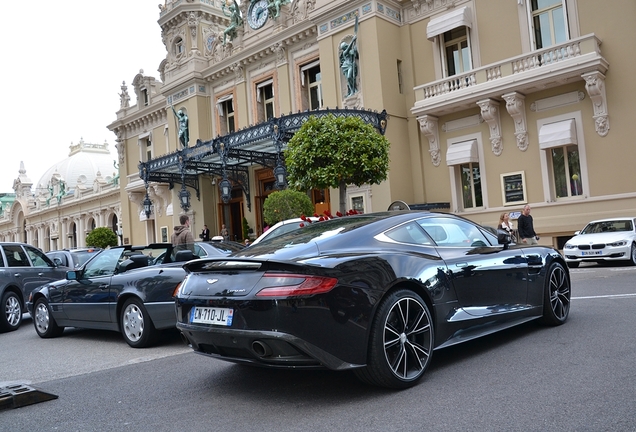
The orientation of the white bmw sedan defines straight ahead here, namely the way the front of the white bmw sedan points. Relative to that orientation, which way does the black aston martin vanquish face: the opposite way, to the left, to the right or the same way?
the opposite way

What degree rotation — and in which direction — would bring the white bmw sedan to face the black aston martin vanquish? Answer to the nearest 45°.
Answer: approximately 45° to its left

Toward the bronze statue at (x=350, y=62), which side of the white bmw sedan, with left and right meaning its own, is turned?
right

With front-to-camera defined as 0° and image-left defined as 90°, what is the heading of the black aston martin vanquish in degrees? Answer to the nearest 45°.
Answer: approximately 225°

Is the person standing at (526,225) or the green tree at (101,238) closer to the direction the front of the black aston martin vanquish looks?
the person standing

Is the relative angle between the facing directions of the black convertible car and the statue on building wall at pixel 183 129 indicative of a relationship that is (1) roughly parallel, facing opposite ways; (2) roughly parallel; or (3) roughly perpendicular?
roughly perpendicular

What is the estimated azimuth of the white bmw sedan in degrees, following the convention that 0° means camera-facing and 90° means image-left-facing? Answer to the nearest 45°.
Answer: approximately 45°

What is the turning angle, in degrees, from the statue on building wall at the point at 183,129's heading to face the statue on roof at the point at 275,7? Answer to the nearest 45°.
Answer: approximately 90° to its left

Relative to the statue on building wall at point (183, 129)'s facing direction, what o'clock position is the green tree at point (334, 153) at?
The green tree is roughly at 10 o'clock from the statue on building wall.

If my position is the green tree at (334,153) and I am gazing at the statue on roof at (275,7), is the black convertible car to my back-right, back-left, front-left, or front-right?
back-left

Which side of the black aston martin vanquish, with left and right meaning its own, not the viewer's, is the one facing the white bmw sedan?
front

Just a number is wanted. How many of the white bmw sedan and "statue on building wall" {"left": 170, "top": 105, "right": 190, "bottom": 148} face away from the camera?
0

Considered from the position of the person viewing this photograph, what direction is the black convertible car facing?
facing away from the viewer and to the left of the viewer

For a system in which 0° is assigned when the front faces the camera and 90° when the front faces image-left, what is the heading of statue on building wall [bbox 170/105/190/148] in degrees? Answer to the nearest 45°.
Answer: approximately 45°

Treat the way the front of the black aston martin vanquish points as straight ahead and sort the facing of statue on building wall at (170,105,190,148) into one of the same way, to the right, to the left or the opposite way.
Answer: the opposite way

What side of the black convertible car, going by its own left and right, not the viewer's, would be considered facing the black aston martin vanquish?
back

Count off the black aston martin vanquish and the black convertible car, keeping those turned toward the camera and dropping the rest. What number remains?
0
